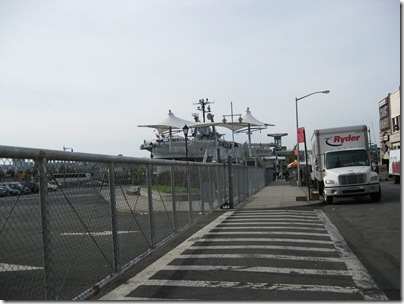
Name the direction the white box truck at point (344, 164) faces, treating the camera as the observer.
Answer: facing the viewer
